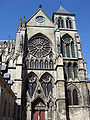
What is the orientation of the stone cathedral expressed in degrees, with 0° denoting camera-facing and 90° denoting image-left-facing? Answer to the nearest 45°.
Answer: approximately 0°
